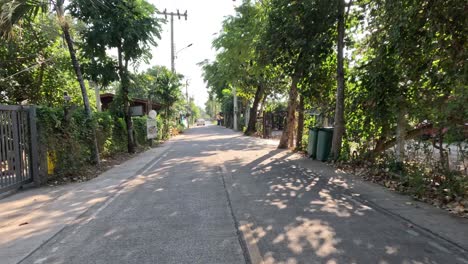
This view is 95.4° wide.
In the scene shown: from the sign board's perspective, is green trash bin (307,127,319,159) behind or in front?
in front

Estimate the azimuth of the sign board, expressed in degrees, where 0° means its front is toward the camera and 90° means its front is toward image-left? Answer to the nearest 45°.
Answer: approximately 0°

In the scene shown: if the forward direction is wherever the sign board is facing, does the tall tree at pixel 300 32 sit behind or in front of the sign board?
in front

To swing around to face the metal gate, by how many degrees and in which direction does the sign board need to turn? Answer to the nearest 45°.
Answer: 0° — it already faces it

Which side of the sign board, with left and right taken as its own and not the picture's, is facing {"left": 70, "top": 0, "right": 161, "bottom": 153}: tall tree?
front
